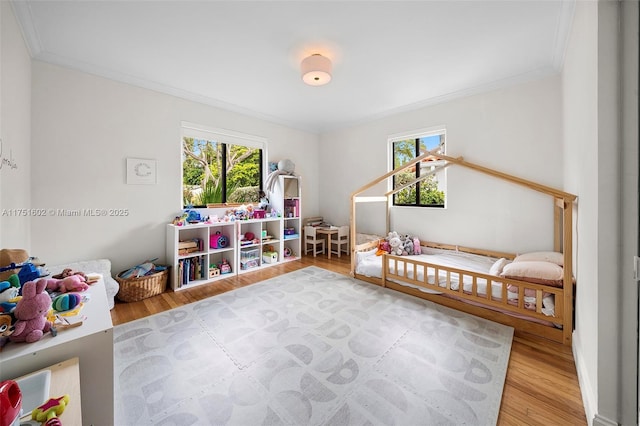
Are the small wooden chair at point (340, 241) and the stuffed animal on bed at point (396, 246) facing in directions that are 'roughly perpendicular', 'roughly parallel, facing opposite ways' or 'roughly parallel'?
roughly perpendicular

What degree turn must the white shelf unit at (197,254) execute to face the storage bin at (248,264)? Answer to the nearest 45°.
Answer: approximately 45° to its left

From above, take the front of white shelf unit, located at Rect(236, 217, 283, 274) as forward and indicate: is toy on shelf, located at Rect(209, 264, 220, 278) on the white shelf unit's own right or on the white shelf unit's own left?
on the white shelf unit's own right

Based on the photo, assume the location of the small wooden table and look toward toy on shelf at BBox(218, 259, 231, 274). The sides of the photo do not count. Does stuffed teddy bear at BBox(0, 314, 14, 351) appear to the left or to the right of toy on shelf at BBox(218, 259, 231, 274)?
left

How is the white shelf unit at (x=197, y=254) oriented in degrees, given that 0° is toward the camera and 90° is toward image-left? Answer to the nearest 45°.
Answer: approximately 315°

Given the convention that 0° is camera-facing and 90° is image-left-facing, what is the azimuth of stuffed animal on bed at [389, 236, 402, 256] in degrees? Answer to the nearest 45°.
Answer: approximately 45°
